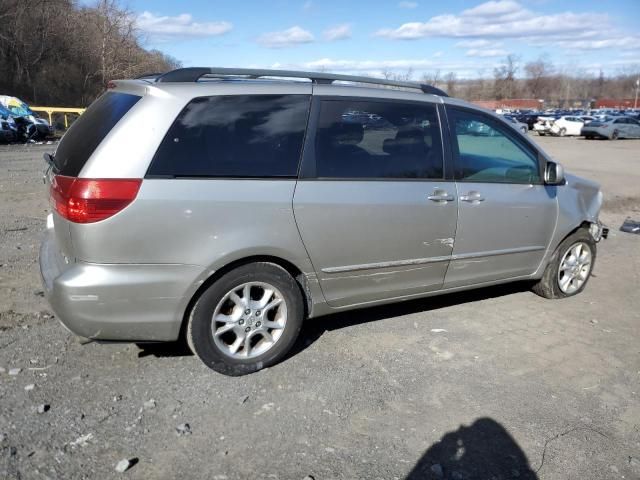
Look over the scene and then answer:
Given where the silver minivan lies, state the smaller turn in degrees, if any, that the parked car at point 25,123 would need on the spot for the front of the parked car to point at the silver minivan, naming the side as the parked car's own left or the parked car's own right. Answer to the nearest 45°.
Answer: approximately 45° to the parked car's own right

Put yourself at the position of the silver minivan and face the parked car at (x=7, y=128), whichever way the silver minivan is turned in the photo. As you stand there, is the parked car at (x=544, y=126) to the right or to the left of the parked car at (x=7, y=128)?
right

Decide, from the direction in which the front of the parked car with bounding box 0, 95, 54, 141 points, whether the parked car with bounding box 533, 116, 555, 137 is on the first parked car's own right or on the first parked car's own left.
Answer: on the first parked car's own left

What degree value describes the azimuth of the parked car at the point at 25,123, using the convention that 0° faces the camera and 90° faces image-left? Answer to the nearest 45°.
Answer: approximately 315°

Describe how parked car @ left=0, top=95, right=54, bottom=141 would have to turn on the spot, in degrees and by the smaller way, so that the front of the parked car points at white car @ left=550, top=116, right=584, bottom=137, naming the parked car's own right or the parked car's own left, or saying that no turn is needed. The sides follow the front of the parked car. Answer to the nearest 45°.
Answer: approximately 45° to the parked car's own left
